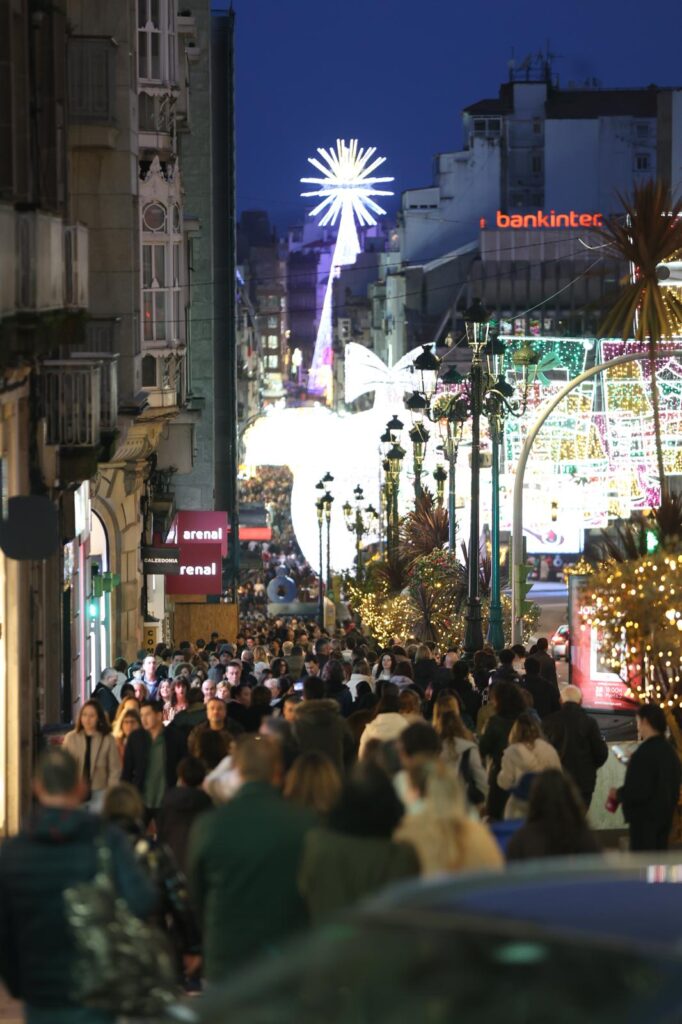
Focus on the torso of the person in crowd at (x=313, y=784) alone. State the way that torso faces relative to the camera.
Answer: away from the camera

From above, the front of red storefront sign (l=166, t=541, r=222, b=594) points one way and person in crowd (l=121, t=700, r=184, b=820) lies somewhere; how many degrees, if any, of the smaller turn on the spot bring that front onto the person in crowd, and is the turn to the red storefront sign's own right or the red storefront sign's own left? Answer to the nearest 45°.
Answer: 0° — it already faces them

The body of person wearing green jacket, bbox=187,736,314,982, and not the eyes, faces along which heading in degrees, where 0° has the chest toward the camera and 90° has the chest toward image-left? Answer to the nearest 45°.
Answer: approximately 180°

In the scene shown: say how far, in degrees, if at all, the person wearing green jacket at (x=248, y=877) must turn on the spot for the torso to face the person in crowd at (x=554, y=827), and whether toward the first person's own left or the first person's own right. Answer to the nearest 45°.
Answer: approximately 45° to the first person's own right

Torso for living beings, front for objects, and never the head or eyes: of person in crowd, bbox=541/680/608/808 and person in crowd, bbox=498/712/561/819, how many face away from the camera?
2

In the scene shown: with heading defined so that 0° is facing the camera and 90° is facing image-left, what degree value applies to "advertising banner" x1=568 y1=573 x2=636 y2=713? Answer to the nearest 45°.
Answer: approximately 0°

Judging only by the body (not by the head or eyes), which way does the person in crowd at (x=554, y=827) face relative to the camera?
away from the camera

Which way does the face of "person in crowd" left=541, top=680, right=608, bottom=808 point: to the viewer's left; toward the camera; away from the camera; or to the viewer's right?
away from the camera

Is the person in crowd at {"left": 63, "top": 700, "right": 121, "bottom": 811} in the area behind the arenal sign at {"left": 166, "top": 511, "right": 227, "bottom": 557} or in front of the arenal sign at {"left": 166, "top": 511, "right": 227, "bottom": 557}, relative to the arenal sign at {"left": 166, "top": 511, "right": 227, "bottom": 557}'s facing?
in front

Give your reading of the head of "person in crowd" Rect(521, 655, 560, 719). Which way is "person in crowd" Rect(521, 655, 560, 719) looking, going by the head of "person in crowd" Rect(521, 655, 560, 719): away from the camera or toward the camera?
away from the camera

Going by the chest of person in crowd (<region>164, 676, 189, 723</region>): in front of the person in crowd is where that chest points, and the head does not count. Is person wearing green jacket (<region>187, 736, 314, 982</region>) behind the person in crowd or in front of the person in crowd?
in front

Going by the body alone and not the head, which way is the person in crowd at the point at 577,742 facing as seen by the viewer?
away from the camera

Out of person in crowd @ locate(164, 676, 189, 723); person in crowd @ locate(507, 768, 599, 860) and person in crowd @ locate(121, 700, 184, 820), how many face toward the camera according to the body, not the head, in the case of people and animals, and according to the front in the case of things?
2

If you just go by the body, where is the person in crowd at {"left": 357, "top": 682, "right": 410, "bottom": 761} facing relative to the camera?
away from the camera
